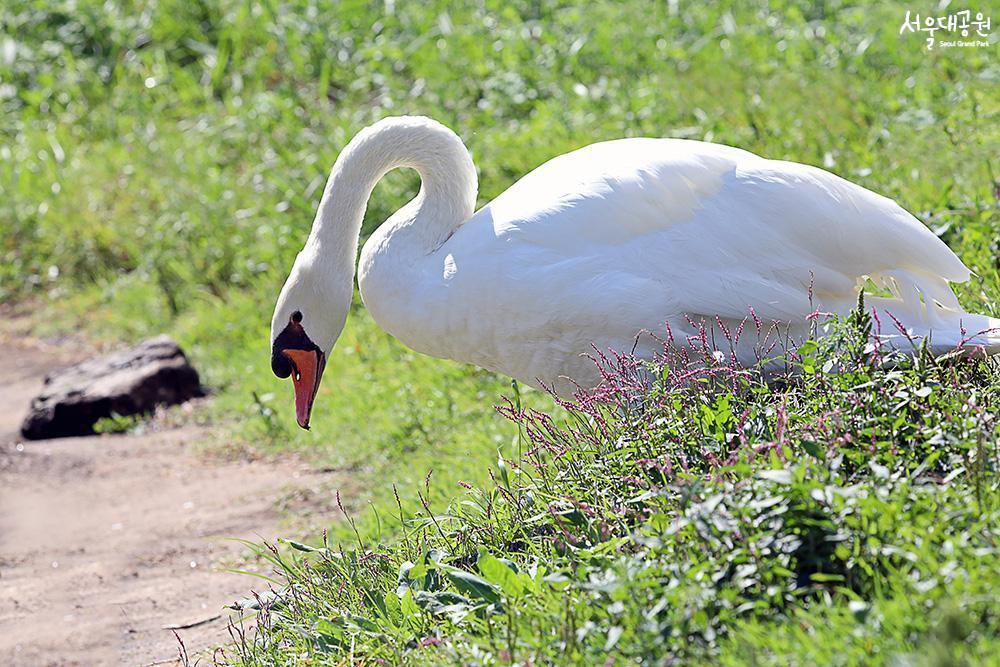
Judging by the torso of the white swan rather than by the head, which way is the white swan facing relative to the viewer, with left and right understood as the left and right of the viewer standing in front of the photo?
facing to the left of the viewer

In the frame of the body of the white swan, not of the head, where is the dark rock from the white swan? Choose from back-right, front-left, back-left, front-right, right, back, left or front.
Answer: front-right
